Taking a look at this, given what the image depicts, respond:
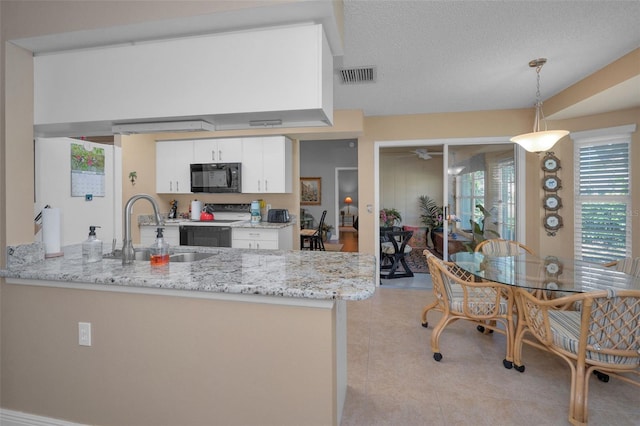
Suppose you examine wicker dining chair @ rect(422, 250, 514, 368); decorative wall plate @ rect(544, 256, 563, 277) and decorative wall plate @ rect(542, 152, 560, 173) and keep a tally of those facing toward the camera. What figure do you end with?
2

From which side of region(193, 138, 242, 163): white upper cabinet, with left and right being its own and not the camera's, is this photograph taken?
front

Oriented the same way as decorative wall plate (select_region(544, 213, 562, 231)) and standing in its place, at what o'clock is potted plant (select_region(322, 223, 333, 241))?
The potted plant is roughly at 4 o'clock from the decorative wall plate.

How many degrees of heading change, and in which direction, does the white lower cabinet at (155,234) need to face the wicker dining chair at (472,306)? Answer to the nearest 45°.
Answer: approximately 45° to its left

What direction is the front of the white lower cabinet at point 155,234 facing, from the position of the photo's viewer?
facing the viewer

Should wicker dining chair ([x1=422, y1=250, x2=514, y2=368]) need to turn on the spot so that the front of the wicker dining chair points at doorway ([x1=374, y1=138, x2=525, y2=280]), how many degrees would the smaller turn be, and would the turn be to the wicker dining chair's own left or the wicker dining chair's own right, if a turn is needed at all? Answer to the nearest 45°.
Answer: approximately 90° to the wicker dining chair's own left

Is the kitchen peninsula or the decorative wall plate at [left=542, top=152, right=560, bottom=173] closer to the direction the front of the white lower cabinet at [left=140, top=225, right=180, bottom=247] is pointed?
the kitchen peninsula

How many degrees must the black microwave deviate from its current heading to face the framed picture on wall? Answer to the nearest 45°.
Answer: approximately 135° to its left

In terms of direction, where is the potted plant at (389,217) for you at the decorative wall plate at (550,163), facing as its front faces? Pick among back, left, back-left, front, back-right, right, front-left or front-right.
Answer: right

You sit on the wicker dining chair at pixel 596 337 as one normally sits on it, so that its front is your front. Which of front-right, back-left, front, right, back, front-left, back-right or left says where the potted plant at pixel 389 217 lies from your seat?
front

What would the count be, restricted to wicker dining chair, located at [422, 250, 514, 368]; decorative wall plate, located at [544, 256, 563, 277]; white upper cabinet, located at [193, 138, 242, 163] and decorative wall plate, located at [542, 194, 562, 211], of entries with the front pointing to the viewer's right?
1

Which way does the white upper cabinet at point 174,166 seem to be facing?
toward the camera

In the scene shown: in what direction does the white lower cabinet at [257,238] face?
toward the camera

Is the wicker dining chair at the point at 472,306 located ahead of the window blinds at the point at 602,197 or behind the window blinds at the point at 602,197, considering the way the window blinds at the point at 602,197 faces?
ahead

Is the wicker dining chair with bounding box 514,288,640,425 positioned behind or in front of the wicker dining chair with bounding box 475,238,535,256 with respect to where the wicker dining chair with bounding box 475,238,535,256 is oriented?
in front

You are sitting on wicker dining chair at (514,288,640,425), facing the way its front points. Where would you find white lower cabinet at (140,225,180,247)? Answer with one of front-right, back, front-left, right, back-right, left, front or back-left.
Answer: front-left

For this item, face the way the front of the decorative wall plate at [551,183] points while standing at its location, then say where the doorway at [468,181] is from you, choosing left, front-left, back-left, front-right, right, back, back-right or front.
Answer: right

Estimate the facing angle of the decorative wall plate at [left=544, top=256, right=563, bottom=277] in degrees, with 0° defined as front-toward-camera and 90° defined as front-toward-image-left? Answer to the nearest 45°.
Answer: approximately 0°

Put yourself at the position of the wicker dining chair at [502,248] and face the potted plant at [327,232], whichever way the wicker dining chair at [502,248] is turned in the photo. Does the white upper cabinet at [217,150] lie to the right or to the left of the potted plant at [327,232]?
left
